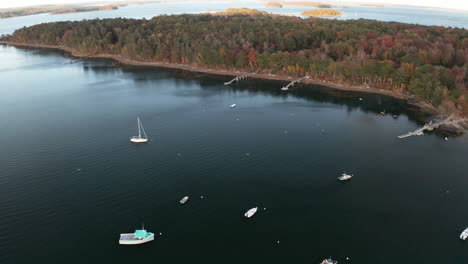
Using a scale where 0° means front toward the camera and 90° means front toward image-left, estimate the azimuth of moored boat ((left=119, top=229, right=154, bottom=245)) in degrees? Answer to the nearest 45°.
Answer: approximately 270°

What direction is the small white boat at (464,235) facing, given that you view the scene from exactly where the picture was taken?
facing away from the viewer and to the right of the viewer

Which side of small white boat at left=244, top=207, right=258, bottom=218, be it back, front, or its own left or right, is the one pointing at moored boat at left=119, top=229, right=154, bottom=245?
back

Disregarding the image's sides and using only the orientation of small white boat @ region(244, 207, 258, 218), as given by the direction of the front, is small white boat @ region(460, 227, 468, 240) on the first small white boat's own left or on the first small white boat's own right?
on the first small white boat's own right

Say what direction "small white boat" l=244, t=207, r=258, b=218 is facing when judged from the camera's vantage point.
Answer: facing away from the viewer and to the right of the viewer

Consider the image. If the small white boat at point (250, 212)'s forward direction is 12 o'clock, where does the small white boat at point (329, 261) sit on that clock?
the small white boat at point (329, 261) is roughly at 3 o'clock from the small white boat at point (250, 212).

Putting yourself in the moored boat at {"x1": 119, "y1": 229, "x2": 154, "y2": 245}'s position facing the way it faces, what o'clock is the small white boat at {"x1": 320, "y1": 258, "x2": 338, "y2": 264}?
The small white boat is roughly at 1 o'clock from the moored boat.
